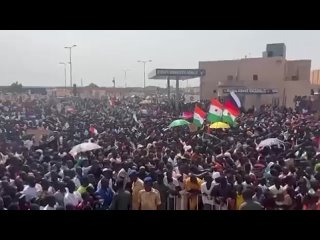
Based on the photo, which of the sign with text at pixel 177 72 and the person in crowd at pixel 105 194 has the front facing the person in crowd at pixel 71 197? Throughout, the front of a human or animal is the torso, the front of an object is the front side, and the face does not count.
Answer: the sign with text

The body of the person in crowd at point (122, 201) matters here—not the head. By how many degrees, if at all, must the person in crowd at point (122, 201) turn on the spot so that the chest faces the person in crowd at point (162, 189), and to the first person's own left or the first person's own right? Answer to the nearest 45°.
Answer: approximately 45° to the first person's own right

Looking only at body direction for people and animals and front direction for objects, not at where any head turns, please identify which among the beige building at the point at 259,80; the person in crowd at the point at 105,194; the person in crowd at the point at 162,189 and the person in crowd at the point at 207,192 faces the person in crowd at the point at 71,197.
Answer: the beige building

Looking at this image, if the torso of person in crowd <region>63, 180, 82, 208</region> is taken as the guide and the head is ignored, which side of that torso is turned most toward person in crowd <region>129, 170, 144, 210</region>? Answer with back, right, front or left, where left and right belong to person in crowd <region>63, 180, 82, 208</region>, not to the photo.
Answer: right

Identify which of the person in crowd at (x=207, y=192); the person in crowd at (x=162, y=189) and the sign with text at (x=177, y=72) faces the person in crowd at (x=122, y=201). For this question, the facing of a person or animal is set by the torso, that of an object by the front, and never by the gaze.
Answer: the sign with text

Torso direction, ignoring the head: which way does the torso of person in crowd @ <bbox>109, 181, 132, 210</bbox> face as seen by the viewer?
away from the camera

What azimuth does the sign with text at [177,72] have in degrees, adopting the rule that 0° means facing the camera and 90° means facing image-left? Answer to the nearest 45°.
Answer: approximately 0°

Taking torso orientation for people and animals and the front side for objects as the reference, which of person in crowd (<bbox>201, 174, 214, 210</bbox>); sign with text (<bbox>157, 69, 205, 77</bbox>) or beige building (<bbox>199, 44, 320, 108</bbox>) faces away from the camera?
the person in crowd

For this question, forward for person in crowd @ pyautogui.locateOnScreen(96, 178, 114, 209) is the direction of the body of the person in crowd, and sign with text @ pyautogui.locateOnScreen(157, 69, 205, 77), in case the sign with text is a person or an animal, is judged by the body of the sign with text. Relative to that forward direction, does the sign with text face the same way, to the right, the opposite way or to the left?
the opposite way

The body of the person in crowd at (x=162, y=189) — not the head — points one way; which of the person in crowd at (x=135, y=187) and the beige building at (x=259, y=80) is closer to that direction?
the beige building

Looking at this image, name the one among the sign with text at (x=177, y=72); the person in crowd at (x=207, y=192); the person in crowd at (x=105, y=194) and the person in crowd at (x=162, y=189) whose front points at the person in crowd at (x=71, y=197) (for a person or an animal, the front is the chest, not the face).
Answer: the sign with text

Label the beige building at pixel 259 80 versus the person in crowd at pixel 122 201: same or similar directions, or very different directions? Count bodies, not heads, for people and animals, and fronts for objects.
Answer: very different directions

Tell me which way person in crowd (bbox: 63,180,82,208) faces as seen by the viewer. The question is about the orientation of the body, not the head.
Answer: away from the camera

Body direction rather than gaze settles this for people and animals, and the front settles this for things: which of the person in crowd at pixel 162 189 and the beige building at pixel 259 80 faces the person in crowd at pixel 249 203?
the beige building
